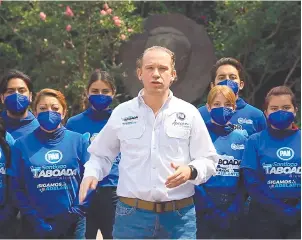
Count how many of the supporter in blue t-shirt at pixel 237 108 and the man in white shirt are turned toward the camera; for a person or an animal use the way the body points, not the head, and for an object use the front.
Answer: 2

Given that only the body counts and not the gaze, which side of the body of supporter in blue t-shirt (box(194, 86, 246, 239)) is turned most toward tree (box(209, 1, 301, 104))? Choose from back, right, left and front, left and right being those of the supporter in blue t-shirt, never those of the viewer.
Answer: back

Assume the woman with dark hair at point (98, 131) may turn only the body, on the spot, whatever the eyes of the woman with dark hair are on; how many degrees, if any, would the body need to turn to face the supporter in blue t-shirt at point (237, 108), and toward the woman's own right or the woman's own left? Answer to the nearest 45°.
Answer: approximately 90° to the woman's own left

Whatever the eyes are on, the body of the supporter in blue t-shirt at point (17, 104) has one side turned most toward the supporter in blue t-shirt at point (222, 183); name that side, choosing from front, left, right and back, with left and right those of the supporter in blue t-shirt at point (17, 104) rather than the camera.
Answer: left

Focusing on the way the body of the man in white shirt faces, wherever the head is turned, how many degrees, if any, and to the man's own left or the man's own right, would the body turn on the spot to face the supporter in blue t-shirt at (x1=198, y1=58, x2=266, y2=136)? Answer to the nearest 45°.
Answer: approximately 135° to the man's own left

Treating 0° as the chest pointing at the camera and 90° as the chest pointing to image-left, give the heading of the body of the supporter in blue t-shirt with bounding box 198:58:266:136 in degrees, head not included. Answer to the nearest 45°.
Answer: approximately 0°

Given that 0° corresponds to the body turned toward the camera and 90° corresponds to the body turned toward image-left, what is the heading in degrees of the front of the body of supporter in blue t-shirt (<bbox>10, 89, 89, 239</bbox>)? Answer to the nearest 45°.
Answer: approximately 0°
